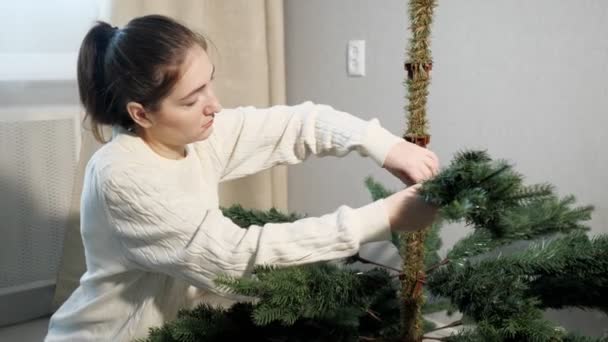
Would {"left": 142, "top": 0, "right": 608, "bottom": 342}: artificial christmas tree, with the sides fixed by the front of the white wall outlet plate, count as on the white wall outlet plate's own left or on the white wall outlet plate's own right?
on the white wall outlet plate's own left

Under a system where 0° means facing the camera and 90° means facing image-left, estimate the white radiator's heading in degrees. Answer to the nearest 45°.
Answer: approximately 315°

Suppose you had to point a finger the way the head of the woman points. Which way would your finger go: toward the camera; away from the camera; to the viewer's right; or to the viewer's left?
to the viewer's right

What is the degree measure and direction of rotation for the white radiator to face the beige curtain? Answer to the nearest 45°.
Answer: approximately 45° to its left

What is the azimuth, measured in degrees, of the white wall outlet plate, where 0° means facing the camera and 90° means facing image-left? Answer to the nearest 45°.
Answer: approximately 45°

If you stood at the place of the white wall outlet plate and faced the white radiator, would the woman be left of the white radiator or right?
left
